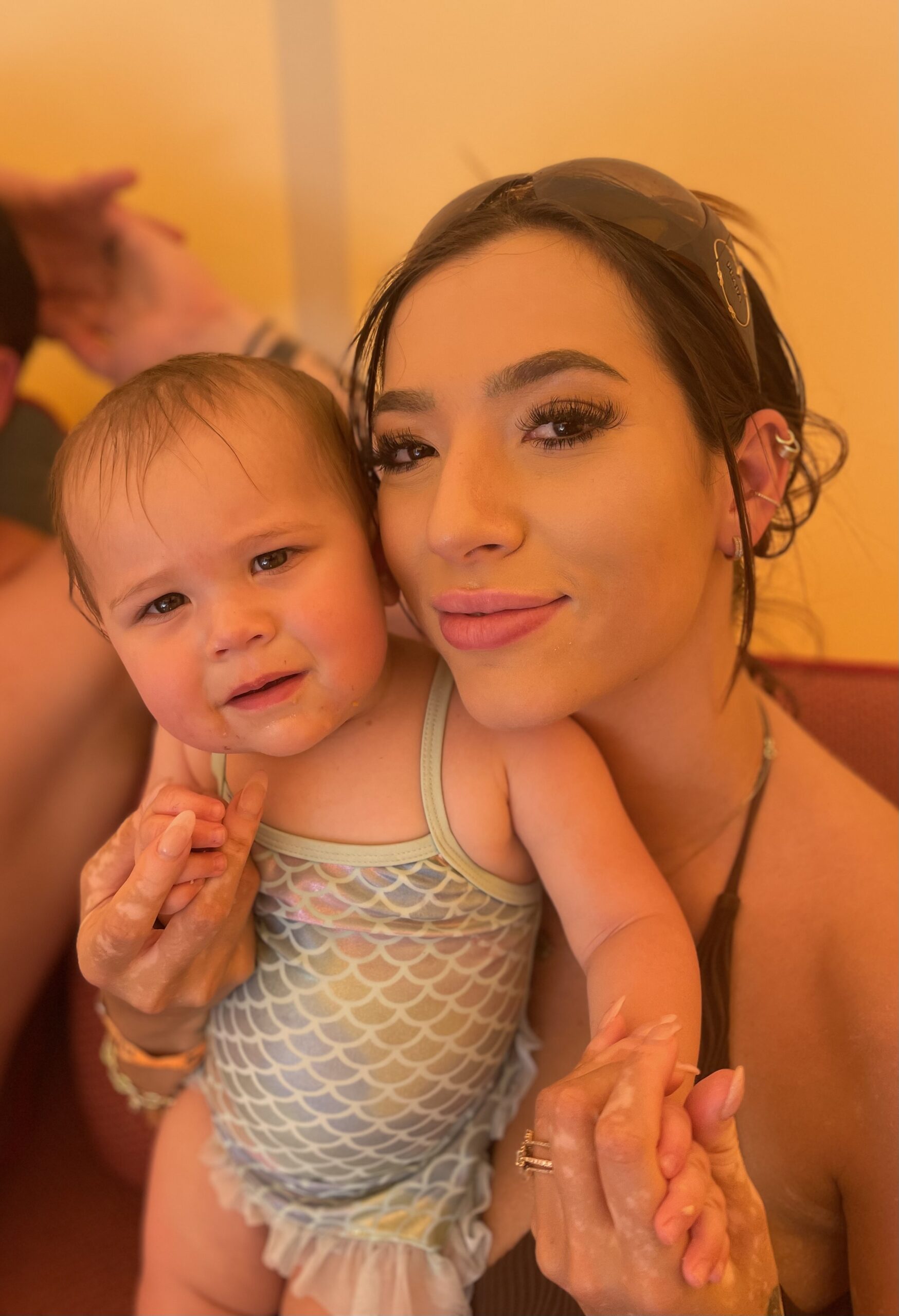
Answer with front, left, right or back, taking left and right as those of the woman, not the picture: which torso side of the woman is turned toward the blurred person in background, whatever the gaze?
right

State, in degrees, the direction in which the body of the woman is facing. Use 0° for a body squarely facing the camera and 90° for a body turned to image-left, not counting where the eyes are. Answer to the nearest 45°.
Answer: approximately 45°
